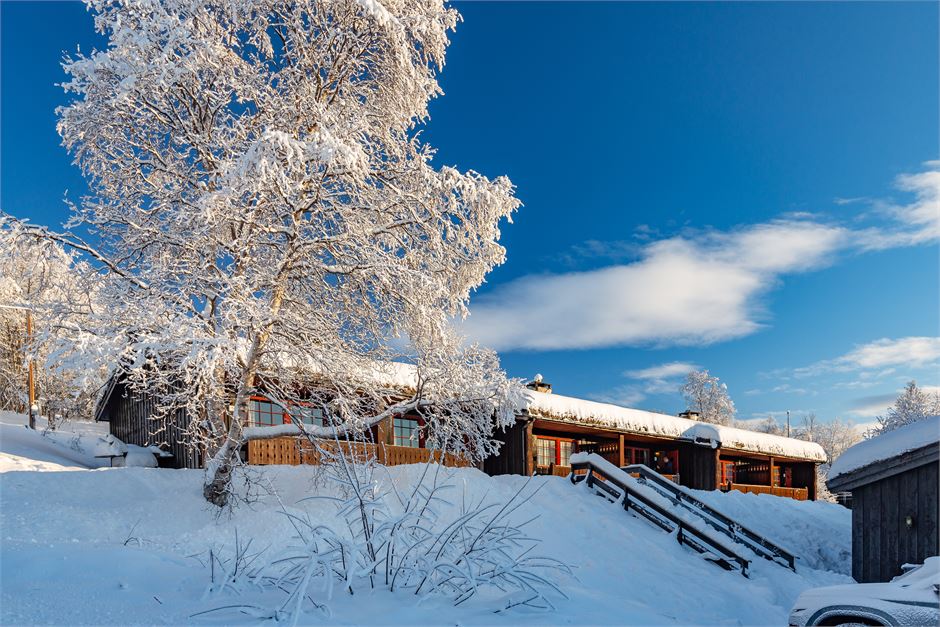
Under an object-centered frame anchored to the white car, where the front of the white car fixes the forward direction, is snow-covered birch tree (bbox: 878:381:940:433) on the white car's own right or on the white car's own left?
on the white car's own right

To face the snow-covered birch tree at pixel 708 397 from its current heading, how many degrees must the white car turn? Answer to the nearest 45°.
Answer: approximately 90° to its right

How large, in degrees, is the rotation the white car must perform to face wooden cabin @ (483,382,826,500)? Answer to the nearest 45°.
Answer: approximately 90° to its right

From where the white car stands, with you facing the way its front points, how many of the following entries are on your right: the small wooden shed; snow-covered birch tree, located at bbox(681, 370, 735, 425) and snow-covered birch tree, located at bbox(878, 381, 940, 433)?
3

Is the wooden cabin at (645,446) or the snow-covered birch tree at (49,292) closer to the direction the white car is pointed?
the snow-covered birch tree

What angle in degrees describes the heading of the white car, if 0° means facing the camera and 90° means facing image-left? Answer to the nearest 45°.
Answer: approximately 90°

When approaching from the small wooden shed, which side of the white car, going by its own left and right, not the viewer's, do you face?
right

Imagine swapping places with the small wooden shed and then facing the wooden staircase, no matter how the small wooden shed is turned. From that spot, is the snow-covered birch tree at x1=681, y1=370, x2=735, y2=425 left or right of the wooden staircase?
right
